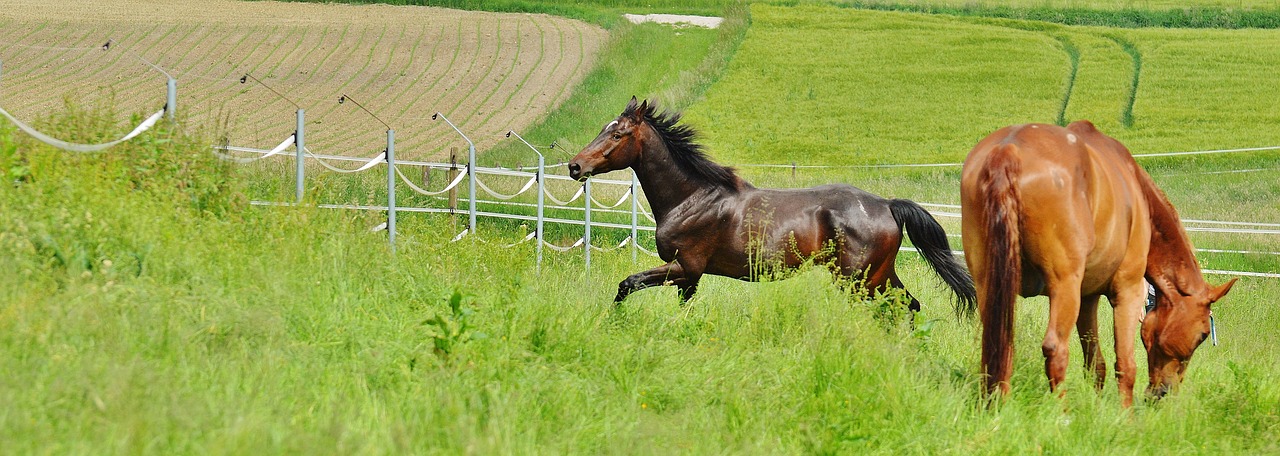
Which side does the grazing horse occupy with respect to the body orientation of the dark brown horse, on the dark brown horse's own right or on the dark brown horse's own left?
on the dark brown horse's own left

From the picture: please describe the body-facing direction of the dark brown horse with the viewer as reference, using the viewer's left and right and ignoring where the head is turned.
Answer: facing to the left of the viewer

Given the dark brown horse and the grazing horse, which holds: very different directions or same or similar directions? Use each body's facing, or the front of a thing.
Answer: very different directions

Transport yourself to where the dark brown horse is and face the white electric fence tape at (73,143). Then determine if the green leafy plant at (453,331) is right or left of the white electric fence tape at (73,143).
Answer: left

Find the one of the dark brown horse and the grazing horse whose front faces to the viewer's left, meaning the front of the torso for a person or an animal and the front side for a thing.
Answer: the dark brown horse

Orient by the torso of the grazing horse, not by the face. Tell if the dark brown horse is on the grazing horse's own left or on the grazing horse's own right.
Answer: on the grazing horse's own left

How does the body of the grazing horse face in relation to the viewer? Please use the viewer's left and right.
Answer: facing away from the viewer and to the right of the viewer

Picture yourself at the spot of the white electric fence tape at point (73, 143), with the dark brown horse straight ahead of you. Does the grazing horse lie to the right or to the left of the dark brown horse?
right

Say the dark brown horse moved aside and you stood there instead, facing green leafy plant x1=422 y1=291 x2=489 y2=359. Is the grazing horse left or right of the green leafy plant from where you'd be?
left

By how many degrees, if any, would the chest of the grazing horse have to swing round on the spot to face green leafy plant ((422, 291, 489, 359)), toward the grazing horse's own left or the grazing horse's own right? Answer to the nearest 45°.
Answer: approximately 180°

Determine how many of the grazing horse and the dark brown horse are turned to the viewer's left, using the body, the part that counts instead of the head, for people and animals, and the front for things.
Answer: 1
